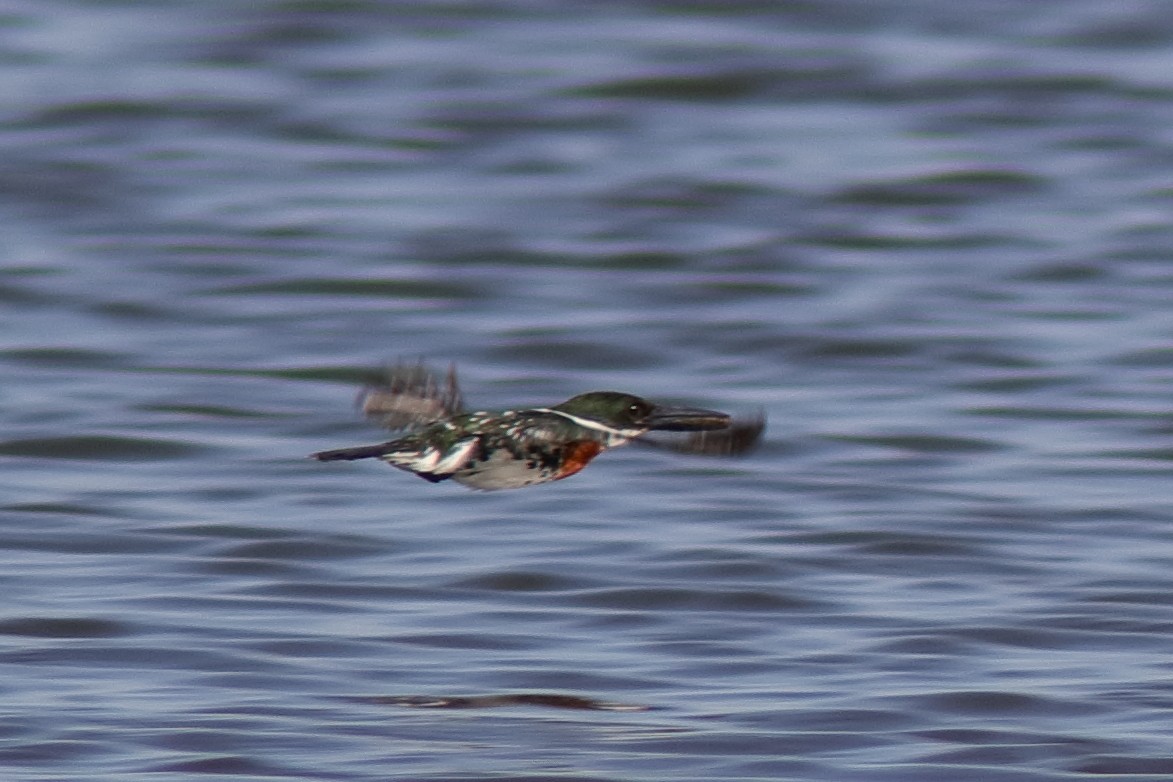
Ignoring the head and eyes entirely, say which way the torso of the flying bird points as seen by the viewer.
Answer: to the viewer's right
